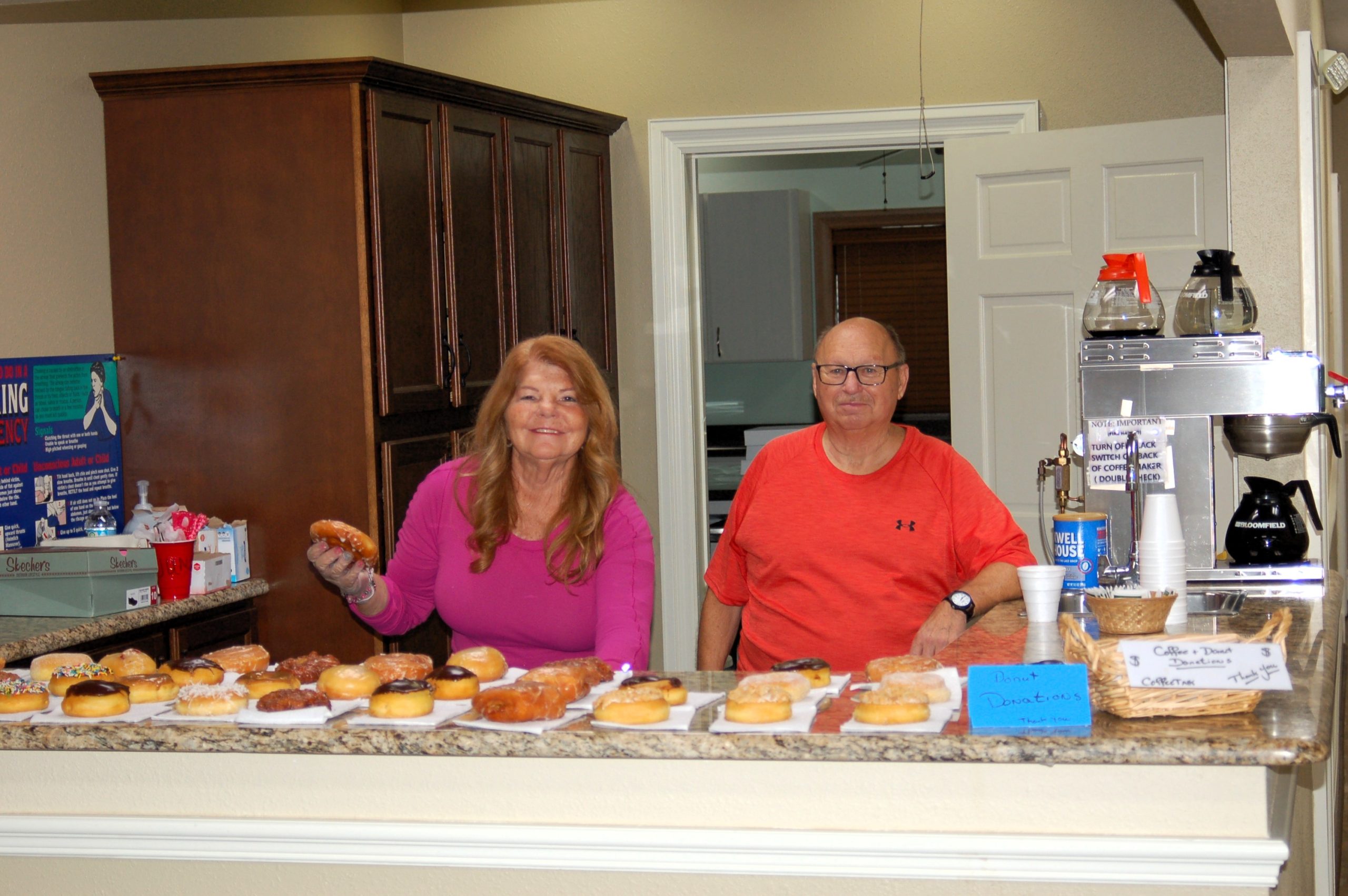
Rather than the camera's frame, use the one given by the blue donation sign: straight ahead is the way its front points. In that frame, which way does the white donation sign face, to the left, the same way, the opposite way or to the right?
the same way

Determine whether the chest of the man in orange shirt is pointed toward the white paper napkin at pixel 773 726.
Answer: yes

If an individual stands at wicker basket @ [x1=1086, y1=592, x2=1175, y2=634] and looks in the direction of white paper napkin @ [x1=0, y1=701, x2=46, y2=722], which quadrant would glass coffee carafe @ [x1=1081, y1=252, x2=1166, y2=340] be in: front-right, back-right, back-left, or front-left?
back-right

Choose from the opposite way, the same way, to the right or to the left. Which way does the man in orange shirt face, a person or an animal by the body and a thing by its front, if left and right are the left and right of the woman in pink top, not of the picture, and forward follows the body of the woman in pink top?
the same way

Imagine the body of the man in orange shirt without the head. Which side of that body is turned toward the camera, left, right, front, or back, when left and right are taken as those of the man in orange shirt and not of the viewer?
front

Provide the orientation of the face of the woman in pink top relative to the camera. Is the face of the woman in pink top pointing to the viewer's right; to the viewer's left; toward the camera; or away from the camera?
toward the camera

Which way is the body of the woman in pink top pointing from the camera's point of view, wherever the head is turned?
toward the camera

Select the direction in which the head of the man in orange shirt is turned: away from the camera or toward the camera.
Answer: toward the camera

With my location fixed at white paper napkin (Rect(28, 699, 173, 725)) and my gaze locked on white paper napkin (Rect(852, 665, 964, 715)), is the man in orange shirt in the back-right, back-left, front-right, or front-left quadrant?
front-left

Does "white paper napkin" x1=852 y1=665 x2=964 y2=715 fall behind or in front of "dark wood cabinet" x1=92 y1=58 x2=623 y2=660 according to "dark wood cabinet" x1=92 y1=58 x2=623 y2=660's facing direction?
in front

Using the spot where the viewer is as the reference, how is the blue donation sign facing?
facing the viewer

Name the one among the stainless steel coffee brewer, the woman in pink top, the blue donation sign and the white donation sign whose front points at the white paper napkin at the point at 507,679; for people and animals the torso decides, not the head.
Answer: the woman in pink top
